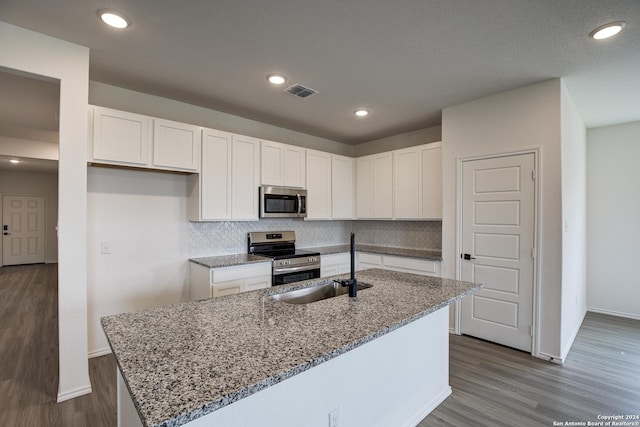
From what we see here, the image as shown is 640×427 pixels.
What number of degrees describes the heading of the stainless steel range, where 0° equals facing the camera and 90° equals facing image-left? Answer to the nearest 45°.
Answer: approximately 315°

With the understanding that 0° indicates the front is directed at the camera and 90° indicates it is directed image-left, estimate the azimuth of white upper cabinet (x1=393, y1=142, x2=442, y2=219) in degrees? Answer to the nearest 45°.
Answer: approximately 45°

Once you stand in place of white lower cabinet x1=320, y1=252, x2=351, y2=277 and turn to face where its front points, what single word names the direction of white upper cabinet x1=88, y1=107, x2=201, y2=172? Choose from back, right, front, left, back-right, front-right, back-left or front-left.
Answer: right

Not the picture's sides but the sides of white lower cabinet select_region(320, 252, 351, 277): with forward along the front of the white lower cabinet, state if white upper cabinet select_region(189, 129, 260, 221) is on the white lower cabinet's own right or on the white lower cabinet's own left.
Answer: on the white lower cabinet's own right

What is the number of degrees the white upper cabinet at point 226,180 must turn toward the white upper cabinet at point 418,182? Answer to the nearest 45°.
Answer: approximately 45° to its left

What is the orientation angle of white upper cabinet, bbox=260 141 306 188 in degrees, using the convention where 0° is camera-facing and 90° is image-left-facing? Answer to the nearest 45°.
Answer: approximately 315°

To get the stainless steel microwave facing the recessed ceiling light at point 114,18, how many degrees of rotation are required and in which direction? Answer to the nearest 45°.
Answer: approximately 90° to its right

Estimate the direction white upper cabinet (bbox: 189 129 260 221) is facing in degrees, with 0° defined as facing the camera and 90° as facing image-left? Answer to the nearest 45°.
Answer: approximately 315°

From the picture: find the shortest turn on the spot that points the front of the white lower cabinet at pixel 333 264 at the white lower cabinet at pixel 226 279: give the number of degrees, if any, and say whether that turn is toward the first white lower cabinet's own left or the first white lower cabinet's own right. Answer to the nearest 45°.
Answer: approximately 90° to the first white lower cabinet's own right

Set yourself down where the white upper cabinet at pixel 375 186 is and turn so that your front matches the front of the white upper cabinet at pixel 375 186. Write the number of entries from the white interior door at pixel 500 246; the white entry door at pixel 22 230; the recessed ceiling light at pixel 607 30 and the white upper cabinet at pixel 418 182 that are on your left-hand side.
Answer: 3
